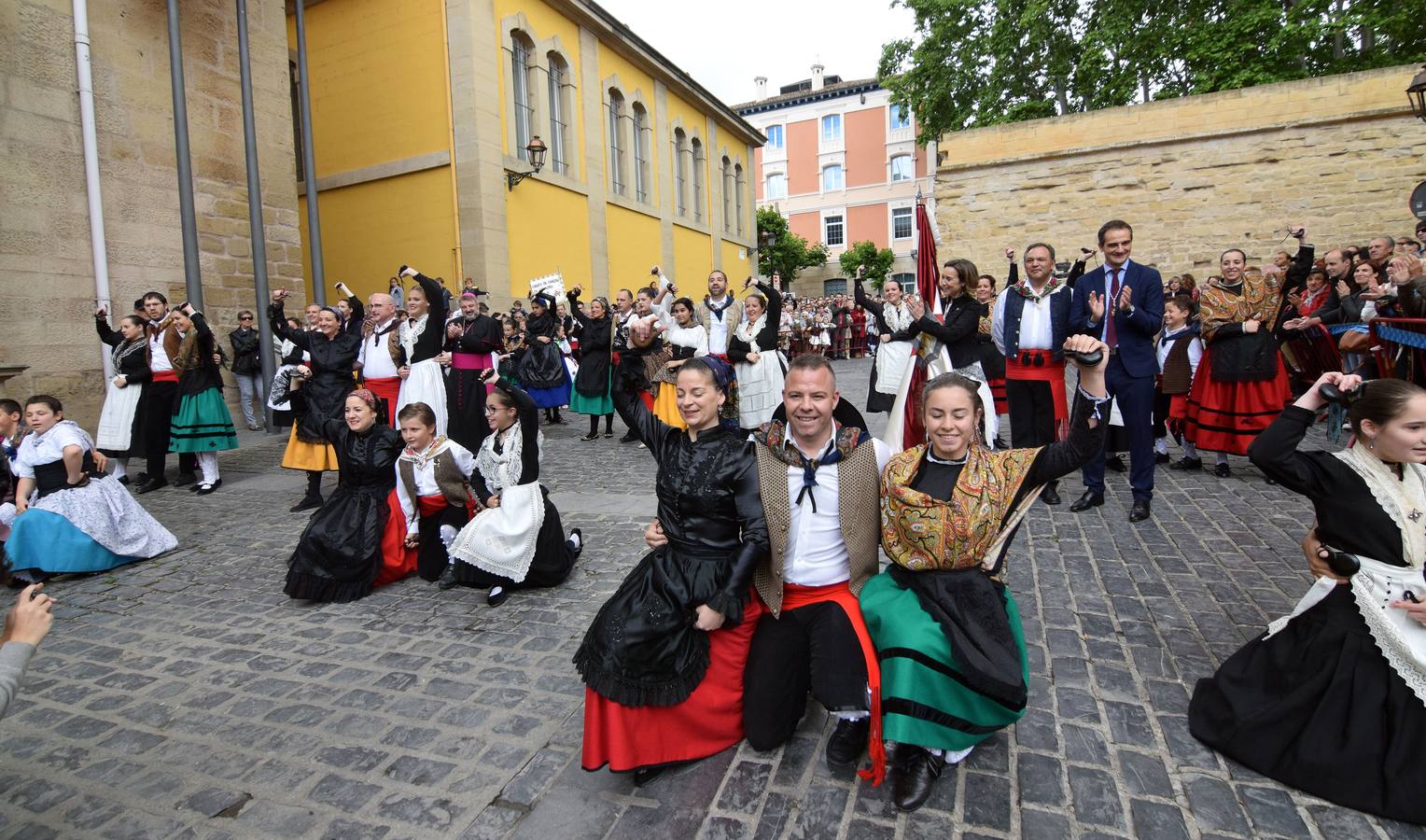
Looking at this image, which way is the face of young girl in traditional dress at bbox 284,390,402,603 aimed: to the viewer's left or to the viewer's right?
to the viewer's left

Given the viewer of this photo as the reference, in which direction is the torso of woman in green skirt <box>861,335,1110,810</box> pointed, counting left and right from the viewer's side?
facing the viewer

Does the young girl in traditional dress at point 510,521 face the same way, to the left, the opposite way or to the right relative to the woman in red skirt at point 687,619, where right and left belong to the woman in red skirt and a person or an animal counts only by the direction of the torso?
the same way

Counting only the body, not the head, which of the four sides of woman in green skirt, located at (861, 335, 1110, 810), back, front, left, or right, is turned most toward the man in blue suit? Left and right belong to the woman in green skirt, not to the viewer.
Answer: back

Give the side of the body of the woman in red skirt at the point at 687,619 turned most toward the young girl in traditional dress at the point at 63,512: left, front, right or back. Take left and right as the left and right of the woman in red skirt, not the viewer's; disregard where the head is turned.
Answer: right

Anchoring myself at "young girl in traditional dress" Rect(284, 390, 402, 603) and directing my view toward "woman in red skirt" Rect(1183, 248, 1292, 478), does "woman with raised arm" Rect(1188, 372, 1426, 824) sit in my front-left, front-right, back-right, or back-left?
front-right

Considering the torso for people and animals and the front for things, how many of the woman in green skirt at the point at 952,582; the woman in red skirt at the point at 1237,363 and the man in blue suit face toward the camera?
3

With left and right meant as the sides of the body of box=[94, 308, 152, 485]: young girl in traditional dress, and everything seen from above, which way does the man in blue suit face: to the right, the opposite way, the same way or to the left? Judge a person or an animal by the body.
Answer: the same way

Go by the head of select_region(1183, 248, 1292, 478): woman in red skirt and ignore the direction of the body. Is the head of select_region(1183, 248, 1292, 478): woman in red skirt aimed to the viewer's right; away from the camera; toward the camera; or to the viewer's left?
toward the camera

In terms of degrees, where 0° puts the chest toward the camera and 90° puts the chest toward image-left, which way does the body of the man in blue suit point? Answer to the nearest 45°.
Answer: approximately 0°

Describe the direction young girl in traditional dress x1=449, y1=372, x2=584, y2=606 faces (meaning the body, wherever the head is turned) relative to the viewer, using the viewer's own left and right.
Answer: facing the viewer and to the left of the viewer

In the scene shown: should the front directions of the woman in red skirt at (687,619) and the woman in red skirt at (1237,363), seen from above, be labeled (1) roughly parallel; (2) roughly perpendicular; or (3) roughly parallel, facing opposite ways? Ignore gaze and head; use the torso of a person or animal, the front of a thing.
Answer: roughly parallel

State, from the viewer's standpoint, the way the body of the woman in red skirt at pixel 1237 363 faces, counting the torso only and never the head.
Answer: toward the camera

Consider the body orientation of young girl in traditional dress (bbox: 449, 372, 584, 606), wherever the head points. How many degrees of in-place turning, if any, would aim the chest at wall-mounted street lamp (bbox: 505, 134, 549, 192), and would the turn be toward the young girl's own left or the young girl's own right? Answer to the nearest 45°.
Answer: approximately 135° to the young girl's own right

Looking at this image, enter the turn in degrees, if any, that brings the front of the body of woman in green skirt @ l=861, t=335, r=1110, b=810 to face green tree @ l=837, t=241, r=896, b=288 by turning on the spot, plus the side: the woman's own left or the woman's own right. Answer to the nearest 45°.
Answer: approximately 180°

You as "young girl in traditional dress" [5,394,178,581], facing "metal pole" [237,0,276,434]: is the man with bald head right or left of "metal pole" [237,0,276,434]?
right

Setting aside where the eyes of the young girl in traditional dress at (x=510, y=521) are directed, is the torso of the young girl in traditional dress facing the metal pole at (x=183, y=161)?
no
